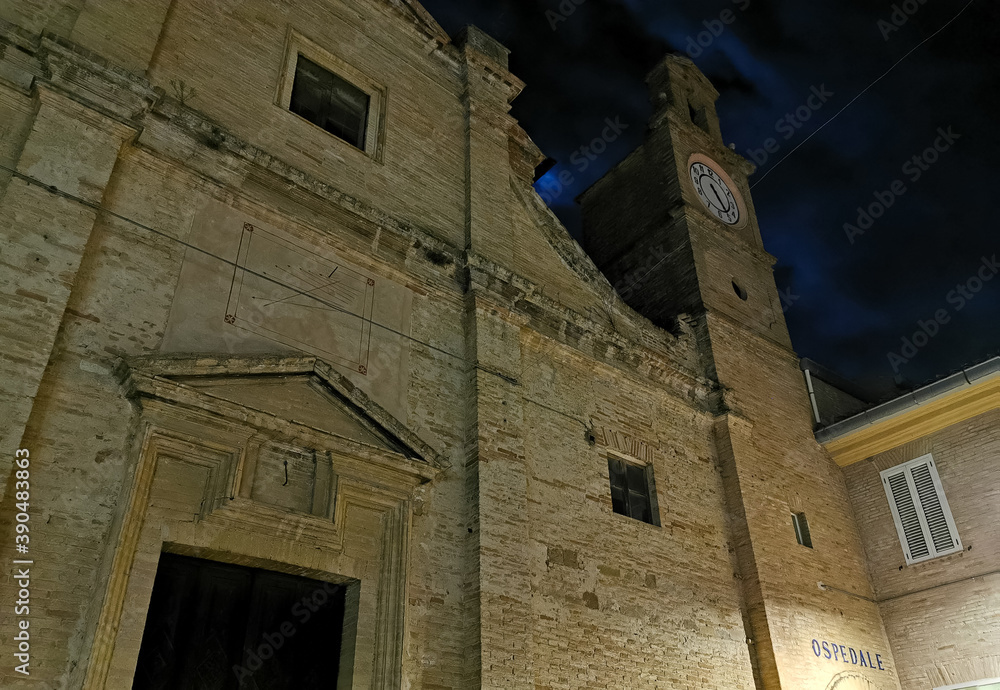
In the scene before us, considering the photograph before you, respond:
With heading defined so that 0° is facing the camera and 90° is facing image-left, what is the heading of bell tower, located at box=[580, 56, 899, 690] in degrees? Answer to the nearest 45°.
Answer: approximately 315°

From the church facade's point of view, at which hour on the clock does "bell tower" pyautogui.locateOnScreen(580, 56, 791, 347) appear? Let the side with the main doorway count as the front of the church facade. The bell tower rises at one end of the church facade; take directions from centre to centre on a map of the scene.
The bell tower is roughly at 9 o'clock from the church facade.

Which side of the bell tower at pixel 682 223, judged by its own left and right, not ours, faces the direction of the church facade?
right
